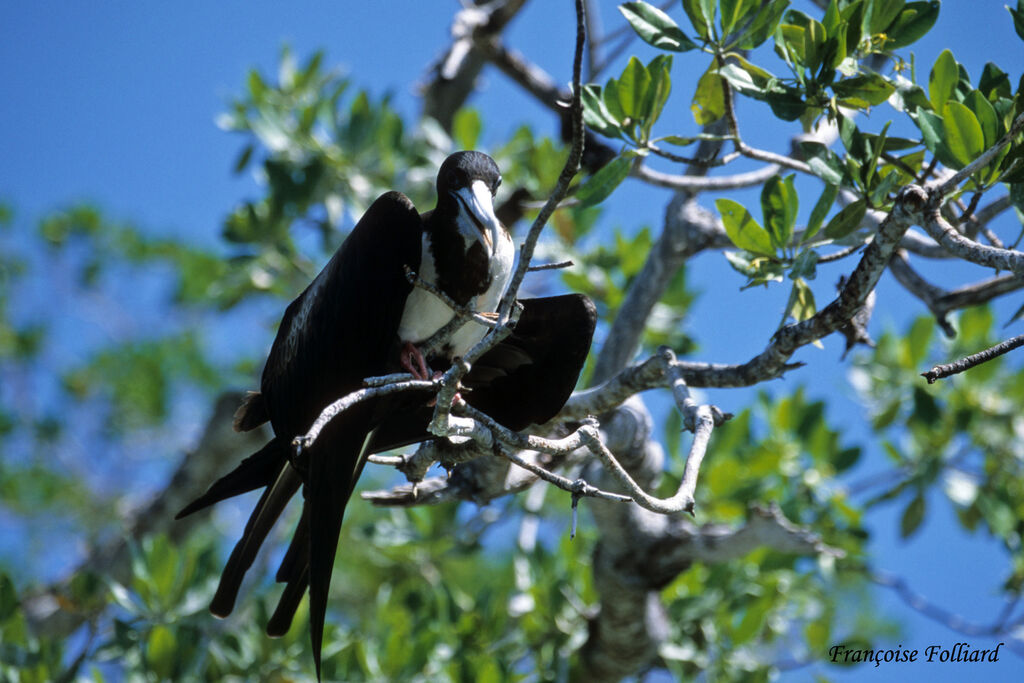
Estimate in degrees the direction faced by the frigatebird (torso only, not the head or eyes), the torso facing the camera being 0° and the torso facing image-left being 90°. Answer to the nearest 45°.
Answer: approximately 315°
